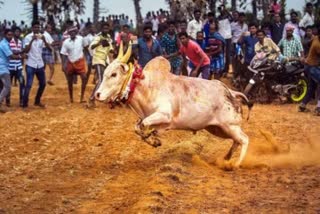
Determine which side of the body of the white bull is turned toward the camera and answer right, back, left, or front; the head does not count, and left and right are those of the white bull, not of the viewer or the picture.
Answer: left

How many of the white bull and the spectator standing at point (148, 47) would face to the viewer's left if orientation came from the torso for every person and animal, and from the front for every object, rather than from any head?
1

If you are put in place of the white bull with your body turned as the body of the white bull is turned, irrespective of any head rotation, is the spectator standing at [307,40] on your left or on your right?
on your right

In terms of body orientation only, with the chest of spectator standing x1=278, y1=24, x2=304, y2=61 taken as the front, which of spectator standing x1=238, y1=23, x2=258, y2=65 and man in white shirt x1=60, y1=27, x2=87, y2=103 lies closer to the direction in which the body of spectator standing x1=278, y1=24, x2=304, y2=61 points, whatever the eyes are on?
the man in white shirt

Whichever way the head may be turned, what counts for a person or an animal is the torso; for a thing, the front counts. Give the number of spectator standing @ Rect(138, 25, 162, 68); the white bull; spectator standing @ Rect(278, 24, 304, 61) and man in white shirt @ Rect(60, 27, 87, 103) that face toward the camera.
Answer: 3

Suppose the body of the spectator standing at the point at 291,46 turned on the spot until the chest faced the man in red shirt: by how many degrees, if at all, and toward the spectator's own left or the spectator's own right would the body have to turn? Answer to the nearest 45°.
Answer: approximately 45° to the spectator's own right

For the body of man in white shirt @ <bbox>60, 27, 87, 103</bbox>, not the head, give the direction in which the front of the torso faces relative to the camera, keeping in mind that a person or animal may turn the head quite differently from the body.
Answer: toward the camera

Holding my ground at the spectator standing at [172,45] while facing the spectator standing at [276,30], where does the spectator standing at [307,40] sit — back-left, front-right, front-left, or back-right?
front-right

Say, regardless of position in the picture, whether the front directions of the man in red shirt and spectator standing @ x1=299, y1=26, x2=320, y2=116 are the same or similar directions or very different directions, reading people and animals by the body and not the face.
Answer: same or similar directions

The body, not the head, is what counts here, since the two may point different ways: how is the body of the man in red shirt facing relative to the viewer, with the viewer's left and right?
facing the viewer and to the left of the viewer

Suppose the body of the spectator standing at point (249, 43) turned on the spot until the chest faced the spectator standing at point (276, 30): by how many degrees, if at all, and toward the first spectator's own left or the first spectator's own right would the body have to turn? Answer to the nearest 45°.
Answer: approximately 180°

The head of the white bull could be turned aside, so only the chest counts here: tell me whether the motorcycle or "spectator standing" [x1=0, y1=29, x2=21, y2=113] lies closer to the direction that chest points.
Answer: the spectator standing

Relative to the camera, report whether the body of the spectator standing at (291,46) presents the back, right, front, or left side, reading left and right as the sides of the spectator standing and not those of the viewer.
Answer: front

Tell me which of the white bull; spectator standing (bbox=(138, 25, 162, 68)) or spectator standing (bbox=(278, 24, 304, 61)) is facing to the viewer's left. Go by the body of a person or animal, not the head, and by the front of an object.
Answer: the white bull
